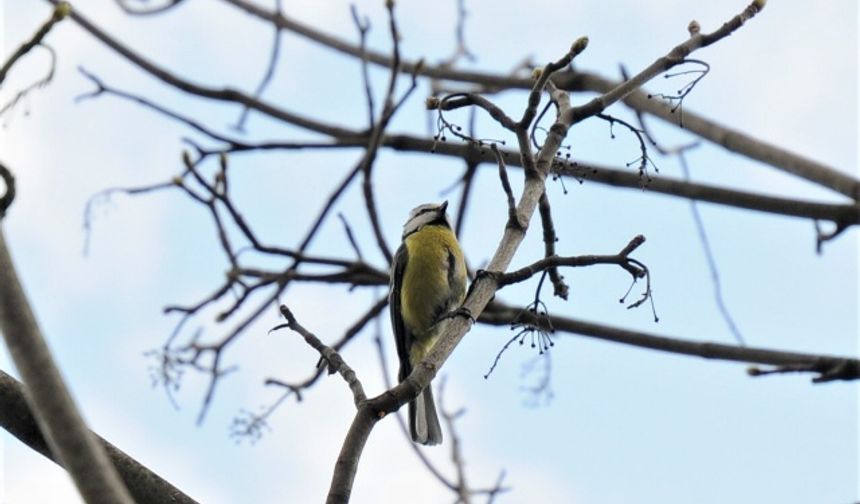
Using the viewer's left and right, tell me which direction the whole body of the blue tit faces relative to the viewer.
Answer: facing the viewer and to the right of the viewer

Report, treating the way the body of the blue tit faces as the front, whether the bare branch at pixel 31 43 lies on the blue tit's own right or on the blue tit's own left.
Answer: on the blue tit's own right

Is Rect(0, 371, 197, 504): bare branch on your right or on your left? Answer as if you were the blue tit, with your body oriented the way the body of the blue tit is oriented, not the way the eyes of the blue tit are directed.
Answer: on your right

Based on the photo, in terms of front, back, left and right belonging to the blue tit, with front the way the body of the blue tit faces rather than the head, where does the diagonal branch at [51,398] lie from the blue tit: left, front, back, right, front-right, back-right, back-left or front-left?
front-right

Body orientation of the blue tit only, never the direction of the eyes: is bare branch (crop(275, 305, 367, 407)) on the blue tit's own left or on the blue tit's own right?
on the blue tit's own right
